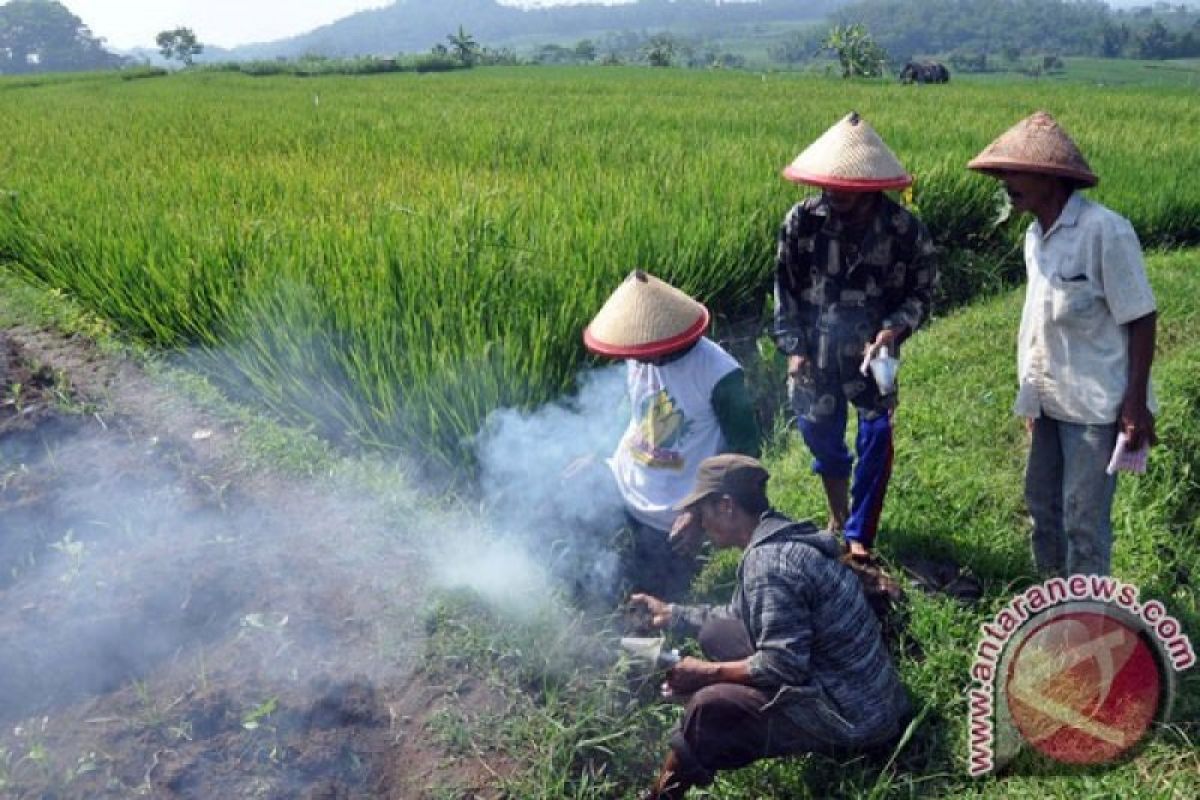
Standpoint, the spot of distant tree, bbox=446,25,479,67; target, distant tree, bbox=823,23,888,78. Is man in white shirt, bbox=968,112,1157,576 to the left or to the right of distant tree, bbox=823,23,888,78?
right

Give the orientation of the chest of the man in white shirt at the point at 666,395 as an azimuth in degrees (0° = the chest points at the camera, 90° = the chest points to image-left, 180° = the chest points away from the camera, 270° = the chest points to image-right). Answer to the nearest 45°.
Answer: approximately 45°

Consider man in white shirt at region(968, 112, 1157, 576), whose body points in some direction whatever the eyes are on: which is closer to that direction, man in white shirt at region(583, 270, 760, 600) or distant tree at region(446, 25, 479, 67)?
the man in white shirt

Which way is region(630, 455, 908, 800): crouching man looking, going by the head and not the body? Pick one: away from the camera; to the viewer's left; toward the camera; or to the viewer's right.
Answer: to the viewer's left

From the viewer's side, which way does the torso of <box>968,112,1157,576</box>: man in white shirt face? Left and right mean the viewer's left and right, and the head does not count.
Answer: facing the viewer and to the left of the viewer

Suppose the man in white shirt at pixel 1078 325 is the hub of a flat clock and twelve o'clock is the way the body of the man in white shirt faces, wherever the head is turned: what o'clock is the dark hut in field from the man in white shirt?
The dark hut in field is roughly at 4 o'clock from the man in white shirt.

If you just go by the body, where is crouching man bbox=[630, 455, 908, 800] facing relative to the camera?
to the viewer's left

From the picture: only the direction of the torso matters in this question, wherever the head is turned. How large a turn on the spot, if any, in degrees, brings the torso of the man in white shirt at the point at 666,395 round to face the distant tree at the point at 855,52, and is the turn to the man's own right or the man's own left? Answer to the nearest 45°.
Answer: approximately 135° to the man's own right

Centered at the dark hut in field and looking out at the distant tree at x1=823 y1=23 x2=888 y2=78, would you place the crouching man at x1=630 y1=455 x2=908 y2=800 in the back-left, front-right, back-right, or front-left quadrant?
back-left

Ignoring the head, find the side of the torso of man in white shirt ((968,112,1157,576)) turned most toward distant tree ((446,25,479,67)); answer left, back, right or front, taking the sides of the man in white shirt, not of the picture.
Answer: right

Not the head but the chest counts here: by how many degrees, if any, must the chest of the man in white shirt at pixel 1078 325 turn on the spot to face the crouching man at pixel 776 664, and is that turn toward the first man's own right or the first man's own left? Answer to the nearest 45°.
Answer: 0° — they already face them

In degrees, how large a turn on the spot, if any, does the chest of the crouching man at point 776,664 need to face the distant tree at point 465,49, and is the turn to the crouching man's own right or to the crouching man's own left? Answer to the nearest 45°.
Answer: approximately 90° to the crouching man's own right

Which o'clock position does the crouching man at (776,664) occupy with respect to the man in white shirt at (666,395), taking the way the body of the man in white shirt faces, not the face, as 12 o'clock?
The crouching man is roughly at 10 o'clock from the man in white shirt.

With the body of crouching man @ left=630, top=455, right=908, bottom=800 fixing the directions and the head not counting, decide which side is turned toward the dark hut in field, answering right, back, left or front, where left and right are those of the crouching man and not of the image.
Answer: right

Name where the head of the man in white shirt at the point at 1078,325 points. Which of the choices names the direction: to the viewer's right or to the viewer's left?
to the viewer's left

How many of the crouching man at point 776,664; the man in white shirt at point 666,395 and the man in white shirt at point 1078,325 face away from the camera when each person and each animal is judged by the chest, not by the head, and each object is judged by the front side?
0
